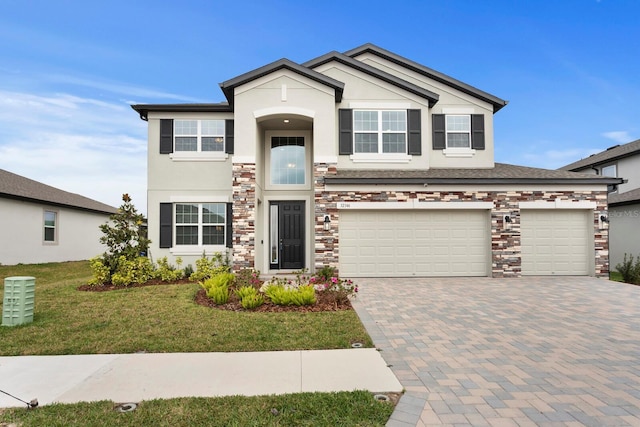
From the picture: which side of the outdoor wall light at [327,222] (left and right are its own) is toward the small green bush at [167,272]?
right

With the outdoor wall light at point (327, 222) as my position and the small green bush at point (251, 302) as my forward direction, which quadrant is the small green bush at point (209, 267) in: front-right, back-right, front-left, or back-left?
front-right

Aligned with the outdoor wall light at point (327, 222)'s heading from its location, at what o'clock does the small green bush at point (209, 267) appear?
The small green bush is roughly at 3 o'clock from the outdoor wall light.

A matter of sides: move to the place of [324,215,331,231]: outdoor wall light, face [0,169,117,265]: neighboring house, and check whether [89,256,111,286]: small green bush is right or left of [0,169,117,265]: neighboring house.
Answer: left

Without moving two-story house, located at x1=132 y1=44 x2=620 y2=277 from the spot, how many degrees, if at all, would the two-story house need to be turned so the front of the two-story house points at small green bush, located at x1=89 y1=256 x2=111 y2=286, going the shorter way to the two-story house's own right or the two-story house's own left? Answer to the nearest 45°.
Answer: approximately 90° to the two-story house's own right

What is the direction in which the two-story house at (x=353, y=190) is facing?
toward the camera

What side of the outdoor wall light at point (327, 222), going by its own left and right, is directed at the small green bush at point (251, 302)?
front

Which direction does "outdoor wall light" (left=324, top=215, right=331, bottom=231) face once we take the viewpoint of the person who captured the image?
facing the viewer

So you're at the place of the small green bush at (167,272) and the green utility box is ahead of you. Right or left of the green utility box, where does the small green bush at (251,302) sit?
left

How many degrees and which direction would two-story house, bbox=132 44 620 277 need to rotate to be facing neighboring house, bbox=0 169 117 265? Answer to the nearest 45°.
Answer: approximately 90° to its right
